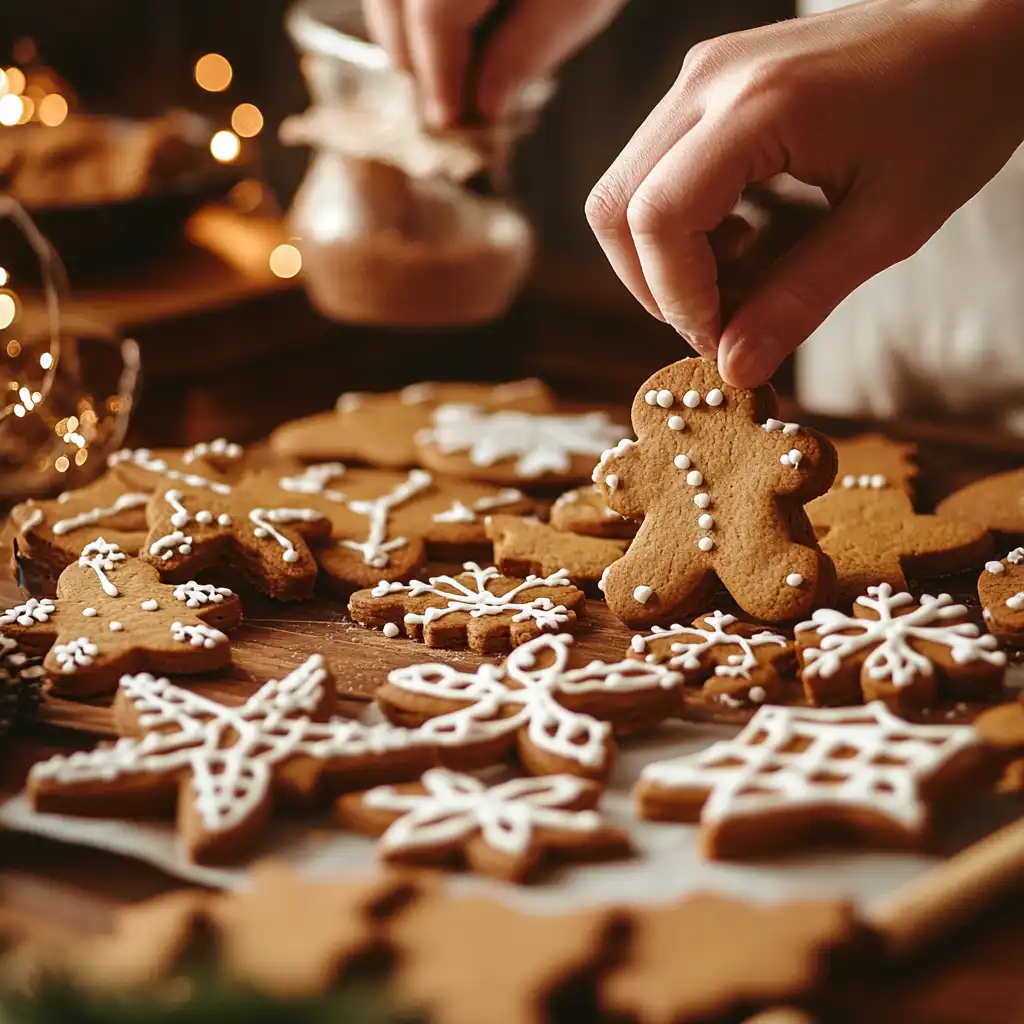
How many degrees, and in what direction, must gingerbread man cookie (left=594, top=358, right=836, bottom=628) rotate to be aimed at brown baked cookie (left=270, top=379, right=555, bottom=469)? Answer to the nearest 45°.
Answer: approximately 135° to its right

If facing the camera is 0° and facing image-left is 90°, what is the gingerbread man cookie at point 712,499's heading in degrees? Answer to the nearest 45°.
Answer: approximately 0°
